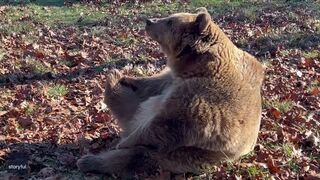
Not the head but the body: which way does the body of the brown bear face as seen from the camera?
to the viewer's left
